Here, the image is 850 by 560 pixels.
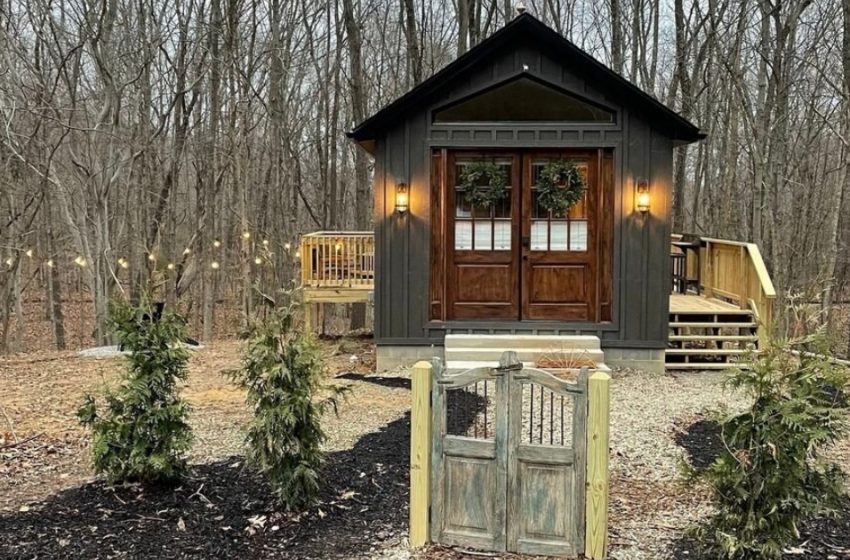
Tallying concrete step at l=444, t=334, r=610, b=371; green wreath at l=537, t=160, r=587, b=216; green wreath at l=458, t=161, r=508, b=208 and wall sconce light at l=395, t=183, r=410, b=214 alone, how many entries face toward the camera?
4

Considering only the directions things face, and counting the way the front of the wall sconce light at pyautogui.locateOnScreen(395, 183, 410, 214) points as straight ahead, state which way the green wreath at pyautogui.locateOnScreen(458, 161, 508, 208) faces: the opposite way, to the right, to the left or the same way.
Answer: the same way

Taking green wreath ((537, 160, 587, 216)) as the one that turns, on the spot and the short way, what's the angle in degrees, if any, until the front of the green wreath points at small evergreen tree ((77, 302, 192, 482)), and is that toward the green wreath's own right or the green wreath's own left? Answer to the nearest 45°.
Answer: approximately 45° to the green wreath's own right

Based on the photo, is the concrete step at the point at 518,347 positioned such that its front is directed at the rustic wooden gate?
yes

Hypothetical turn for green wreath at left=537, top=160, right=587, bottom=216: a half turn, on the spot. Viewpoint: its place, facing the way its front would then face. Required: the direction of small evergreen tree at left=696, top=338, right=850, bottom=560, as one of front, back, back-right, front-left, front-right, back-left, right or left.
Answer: back

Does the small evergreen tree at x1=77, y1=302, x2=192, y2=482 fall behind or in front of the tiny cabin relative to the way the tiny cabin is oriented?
in front

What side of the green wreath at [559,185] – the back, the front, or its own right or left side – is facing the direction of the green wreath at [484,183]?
right

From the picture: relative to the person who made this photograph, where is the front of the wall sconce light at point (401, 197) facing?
facing the viewer

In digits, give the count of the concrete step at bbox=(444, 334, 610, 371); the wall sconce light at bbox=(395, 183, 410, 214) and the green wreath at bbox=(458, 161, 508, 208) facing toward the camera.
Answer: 3

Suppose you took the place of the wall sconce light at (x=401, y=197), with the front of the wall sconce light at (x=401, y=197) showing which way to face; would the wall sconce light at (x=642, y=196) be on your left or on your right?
on your left

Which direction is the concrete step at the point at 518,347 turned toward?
toward the camera

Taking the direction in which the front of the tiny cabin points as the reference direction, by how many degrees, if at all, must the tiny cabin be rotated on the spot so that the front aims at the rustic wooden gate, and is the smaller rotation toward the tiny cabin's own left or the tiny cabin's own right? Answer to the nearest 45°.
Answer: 0° — it already faces it

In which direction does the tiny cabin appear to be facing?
toward the camera

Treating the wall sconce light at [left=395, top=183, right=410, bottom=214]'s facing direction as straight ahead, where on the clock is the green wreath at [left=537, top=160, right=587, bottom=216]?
The green wreath is roughly at 9 o'clock from the wall sconce light.

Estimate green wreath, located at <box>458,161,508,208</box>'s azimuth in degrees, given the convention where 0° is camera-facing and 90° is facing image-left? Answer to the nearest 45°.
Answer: approximately 0°

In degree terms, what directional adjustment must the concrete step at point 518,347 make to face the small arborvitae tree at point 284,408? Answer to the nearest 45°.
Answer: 0° — it already faces it

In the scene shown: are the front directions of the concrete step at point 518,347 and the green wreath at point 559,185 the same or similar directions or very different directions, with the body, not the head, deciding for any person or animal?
same or similar directions

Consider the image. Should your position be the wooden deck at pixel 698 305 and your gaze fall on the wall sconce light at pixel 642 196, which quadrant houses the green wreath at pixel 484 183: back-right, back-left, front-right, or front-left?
front-right
